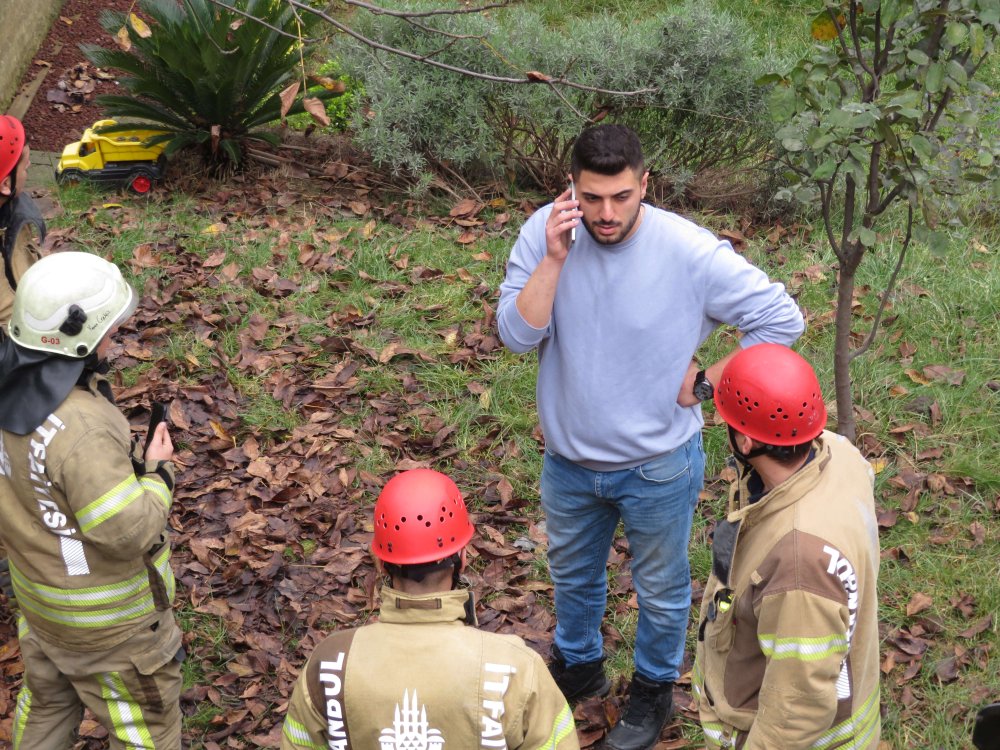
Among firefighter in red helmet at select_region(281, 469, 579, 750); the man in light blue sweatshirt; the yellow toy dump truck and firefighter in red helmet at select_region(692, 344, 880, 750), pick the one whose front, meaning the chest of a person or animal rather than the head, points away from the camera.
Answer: firefighter in red helmet at select_region(281, 469, 579, 750)

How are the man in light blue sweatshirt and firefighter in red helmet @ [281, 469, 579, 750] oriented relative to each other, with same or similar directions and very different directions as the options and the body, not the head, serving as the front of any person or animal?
very different directions

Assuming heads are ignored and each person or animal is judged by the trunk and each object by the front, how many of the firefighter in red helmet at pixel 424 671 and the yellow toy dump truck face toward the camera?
0

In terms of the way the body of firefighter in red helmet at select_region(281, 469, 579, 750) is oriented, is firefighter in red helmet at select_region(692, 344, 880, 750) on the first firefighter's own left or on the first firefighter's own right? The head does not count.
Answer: on the first firefighter's own right

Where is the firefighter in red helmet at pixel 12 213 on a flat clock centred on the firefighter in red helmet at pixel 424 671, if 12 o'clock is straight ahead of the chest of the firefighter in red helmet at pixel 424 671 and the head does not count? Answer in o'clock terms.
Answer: the firefighter in red helmet at pixel 12 213 is roughly at 11 o'clock from the firefighter in red helmet at pixel 424 671.

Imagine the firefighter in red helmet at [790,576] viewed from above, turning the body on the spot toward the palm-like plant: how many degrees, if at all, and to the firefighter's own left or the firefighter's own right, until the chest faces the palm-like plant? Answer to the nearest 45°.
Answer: approximately 45° to the firefighter's own right

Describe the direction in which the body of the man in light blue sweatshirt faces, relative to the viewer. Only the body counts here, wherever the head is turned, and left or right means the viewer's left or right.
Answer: facing the viewer

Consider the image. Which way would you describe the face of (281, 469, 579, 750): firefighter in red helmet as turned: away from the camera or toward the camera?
away from the camera

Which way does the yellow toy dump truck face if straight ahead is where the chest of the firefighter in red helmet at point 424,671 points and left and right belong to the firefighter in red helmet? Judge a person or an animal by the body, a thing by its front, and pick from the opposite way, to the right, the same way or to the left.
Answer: to the left

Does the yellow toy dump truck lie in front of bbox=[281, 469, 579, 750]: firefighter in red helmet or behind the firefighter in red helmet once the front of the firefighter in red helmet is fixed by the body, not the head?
in front

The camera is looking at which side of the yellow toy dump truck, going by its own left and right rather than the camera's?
left

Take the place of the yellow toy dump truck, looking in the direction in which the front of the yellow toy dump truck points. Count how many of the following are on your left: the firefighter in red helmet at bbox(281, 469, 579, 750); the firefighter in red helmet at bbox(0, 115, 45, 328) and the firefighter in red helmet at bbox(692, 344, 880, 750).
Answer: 3

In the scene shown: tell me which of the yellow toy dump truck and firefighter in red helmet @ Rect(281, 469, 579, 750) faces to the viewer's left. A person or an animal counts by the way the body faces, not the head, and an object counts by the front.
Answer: the yellow toy dump truck

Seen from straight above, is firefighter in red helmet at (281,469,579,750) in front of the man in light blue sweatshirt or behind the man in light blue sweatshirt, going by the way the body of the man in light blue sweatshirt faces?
in front

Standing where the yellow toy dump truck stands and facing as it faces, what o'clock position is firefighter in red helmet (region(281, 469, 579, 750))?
The firefighter in red helmet is roughly at 9 o'clock from the yellow toy dump truck.

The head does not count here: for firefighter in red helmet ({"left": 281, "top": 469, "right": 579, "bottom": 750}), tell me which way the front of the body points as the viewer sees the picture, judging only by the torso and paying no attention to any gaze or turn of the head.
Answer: away from the camera

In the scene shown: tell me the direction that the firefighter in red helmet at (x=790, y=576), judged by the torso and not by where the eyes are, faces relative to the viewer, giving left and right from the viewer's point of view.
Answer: facing to the left of the viewer
